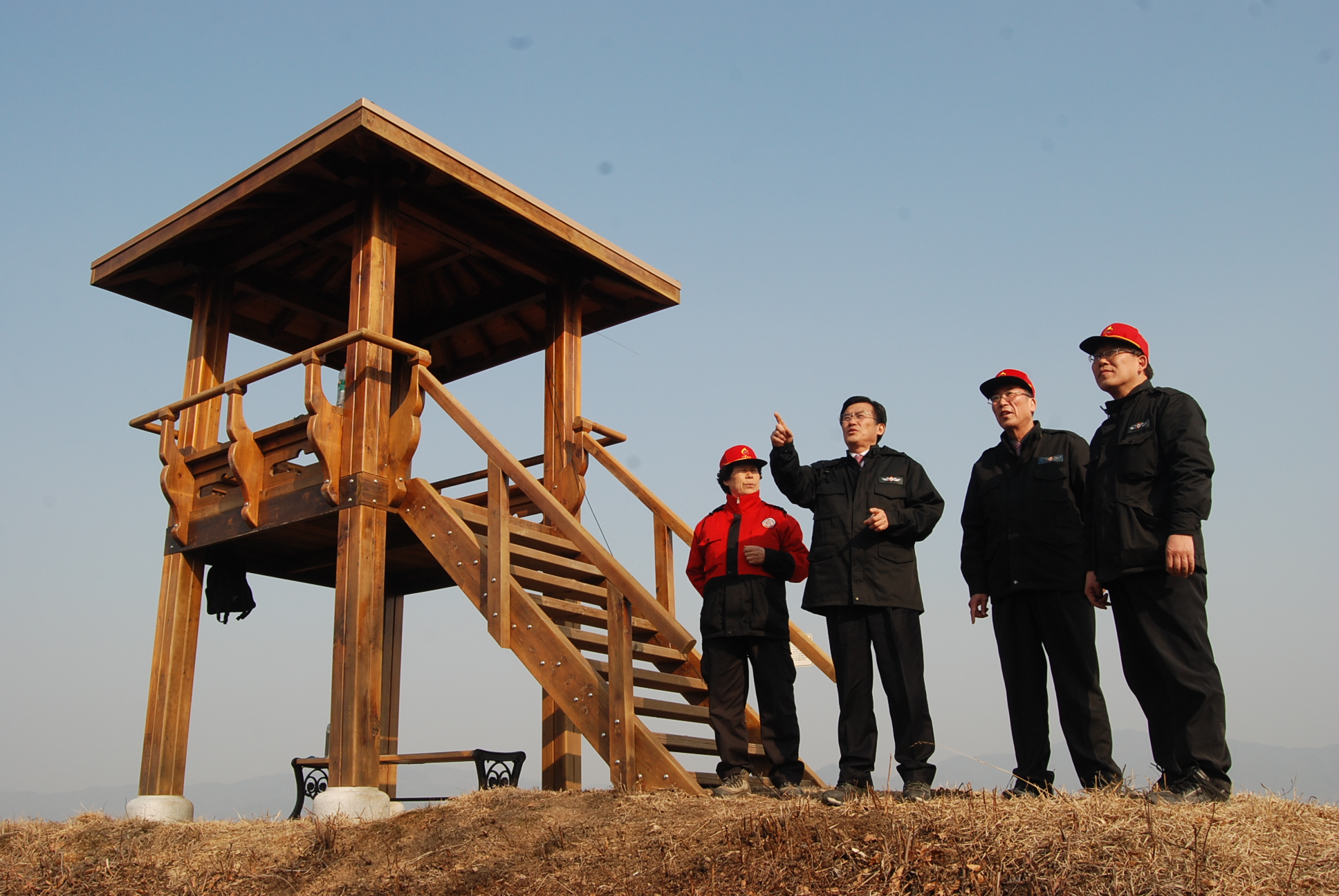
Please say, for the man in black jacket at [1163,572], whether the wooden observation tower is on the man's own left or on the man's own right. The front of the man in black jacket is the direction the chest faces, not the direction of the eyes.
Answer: on the man's own right

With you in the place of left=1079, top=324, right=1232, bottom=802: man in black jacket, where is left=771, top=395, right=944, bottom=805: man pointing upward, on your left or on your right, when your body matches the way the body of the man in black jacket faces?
on your right

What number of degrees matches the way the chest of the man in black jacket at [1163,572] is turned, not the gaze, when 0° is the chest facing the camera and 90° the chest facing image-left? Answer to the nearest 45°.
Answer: approximately 45°

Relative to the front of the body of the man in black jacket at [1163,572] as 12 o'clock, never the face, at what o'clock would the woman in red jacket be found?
The woman in red jacket is roughly at 2 o'clock from the man in black jacket.

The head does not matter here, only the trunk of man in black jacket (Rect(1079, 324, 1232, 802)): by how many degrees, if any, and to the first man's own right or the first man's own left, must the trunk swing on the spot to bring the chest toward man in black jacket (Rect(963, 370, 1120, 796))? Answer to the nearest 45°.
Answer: approximately 90° to the first man's own right
